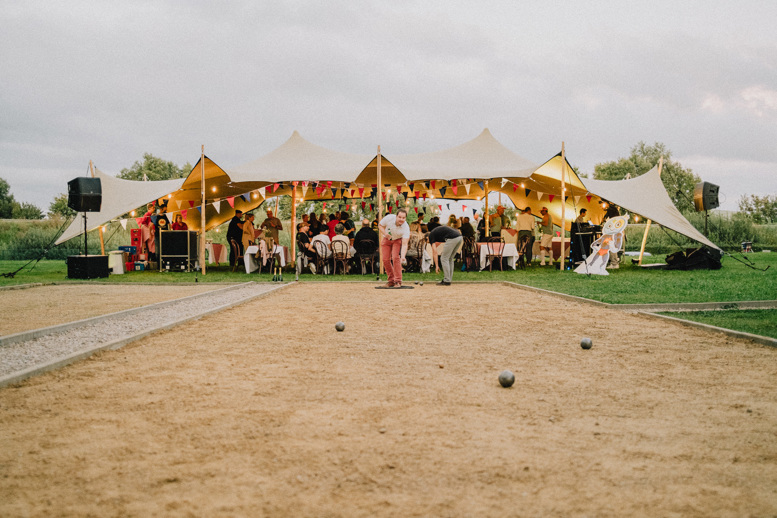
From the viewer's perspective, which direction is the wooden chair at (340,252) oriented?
away from the camera

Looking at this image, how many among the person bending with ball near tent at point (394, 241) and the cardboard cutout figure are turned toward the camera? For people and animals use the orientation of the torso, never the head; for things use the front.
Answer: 2

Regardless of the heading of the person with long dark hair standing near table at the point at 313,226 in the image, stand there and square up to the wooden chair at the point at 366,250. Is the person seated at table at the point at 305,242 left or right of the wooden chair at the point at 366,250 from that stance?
right

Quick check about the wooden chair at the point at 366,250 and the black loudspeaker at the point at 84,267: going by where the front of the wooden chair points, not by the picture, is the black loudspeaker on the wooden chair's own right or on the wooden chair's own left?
on the wooden chair's own left

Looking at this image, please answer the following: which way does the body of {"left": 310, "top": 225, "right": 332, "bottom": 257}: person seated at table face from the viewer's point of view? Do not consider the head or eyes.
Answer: away from the camera

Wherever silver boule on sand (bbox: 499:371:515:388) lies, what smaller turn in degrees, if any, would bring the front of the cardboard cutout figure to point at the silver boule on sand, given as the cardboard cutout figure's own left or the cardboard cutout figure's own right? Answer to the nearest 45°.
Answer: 0° — it already faces it

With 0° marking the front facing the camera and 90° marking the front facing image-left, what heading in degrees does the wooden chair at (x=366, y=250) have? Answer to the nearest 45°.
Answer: approximately 180°

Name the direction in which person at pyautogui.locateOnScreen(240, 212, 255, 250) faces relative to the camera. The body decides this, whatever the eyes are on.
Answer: to the viewer's right
